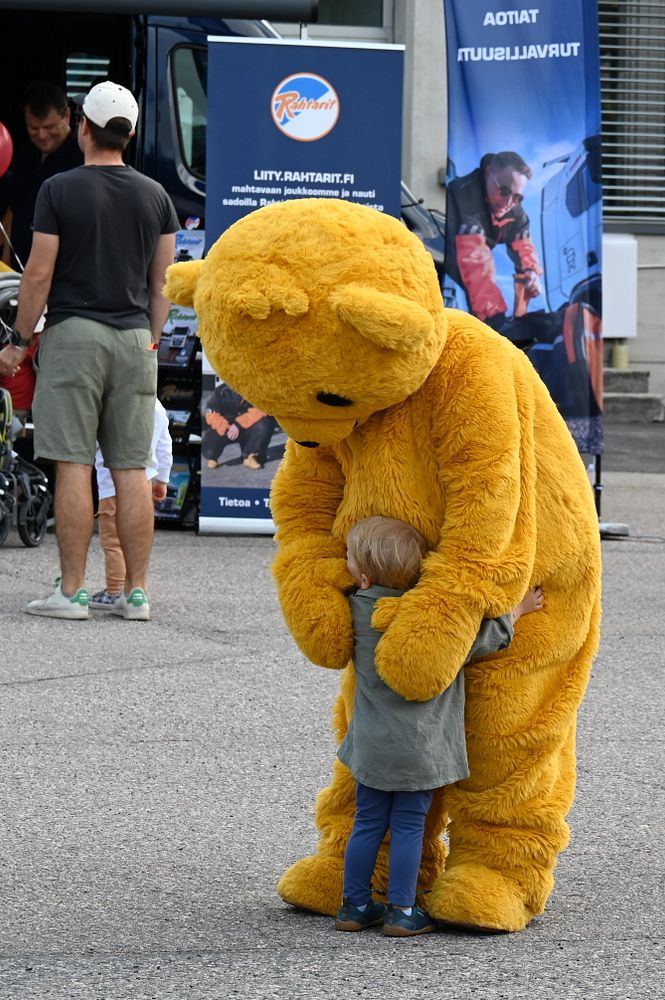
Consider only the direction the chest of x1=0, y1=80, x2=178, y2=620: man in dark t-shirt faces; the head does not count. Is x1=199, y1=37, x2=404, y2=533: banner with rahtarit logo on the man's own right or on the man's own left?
on the man's own right

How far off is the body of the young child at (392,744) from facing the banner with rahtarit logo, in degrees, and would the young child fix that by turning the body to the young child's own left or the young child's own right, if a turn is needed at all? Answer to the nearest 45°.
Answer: approximately 45° to the young child's own left

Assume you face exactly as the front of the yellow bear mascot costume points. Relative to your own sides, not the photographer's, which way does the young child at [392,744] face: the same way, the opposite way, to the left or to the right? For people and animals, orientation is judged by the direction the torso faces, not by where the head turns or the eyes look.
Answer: the opposite way

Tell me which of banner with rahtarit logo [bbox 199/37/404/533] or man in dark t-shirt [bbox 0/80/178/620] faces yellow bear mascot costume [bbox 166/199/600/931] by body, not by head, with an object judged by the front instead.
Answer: the banner with rahtarit logo

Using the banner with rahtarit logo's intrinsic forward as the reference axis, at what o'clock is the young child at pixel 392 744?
The young child is roughly at 12 o'clock from the banner with rahtarit logo.

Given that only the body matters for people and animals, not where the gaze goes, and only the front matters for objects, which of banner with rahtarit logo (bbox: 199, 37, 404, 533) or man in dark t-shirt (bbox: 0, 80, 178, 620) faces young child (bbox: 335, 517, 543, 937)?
the banner with rahtarit logo

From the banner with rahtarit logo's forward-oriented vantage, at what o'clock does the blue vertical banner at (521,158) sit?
The blue vertical banner is roughly at 9 o'clock from the banner with rahtarit logo.

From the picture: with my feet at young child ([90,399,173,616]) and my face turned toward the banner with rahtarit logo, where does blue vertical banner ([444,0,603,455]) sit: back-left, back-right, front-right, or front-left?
front-right

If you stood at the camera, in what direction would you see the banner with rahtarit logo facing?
facing the viewer

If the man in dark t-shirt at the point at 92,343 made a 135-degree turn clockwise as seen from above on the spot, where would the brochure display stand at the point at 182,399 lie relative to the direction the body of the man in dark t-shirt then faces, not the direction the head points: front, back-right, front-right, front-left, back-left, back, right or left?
left

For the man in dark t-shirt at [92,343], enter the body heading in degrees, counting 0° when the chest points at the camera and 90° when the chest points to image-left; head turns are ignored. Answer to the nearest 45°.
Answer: approximately 135°

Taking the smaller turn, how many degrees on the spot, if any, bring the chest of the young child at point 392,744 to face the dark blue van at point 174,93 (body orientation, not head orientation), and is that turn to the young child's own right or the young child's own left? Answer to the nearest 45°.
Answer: approximately 45° to the young child's own left

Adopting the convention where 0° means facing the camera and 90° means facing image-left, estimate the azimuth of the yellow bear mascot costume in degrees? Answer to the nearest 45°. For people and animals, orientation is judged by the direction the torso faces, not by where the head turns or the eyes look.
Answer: approximately 45°

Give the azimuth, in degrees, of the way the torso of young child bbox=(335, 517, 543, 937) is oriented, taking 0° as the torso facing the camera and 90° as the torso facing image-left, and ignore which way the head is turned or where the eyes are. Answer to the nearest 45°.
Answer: approximately 225°
